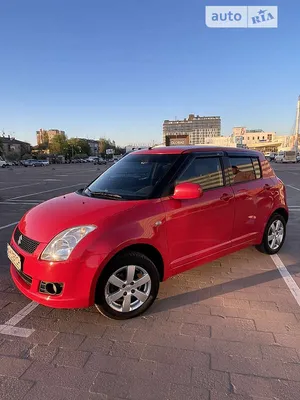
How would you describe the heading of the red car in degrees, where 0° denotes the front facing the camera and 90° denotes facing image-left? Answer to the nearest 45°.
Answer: approximately 45°
